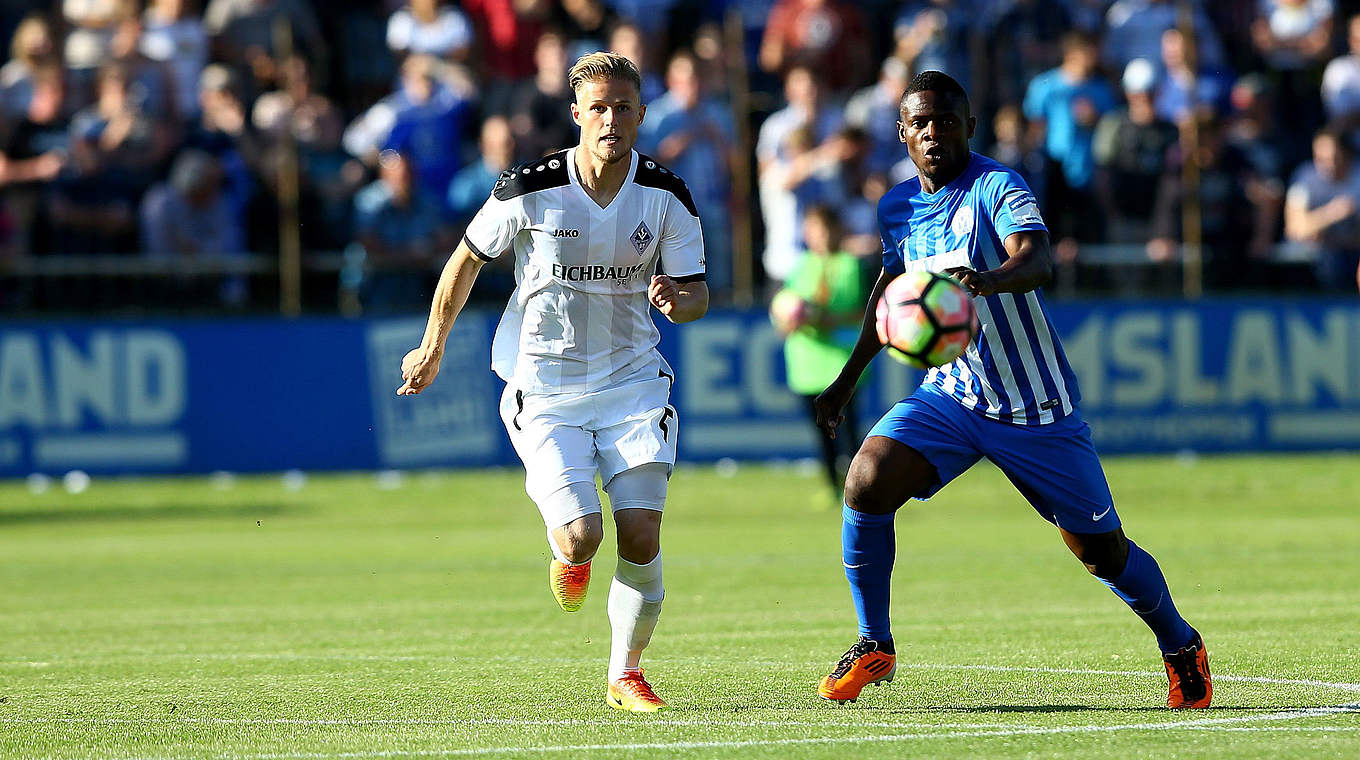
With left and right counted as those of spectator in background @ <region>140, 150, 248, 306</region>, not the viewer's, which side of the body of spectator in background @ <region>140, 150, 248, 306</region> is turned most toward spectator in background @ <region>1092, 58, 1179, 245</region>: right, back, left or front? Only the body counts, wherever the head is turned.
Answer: left

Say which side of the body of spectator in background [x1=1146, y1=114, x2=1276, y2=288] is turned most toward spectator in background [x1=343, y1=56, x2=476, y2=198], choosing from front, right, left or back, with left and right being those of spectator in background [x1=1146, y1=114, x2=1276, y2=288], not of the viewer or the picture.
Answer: right

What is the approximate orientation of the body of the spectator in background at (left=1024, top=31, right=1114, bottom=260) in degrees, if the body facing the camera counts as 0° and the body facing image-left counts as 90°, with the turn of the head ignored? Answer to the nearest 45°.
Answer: approximately 0°

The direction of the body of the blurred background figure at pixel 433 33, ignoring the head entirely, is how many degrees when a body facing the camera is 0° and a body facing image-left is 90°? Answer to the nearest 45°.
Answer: approximately 0°

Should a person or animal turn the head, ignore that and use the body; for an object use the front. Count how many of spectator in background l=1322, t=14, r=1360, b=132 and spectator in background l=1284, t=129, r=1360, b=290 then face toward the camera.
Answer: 2

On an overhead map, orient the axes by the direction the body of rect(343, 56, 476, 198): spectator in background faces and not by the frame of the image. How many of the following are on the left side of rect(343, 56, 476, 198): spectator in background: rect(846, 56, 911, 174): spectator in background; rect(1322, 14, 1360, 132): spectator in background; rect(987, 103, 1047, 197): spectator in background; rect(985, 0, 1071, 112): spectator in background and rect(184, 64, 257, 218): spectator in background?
4

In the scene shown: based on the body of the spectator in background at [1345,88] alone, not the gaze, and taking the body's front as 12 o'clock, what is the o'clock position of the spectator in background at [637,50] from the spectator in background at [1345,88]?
the spectator in background at [637,50] is roughly at 2 o'clock from the spectator in background at [1345,88].
